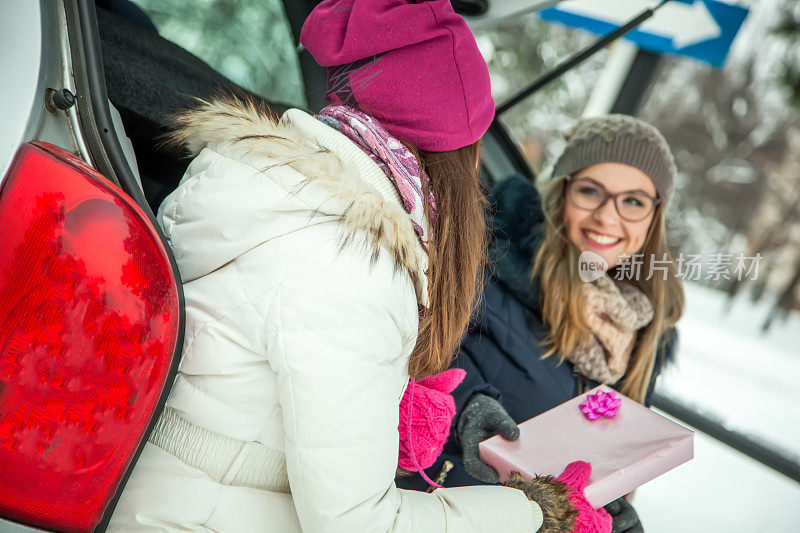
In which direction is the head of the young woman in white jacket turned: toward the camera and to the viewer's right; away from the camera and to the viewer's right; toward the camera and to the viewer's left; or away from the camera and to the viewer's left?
away from the camera and to the viewer's right

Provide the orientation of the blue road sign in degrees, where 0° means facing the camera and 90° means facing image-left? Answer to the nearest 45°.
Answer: approximately 0°

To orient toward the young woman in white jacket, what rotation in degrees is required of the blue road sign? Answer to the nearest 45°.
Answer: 0° — it already faces them

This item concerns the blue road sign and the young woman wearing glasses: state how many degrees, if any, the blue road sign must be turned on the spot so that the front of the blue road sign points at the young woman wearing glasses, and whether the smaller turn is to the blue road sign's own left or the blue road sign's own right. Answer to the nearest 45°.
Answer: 0° — it already faces them
